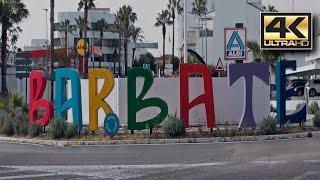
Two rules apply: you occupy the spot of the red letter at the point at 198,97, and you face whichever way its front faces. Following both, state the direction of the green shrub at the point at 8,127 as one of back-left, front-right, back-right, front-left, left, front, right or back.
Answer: right

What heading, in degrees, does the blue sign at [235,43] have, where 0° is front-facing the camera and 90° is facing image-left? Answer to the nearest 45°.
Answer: approximately 0°

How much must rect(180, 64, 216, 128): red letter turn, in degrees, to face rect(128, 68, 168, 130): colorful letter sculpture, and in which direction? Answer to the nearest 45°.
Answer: approximately 90° to its right

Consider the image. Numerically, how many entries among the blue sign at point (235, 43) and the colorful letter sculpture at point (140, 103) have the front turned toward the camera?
2

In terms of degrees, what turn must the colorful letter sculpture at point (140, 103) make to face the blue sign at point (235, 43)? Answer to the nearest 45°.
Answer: approximately 135° to its left

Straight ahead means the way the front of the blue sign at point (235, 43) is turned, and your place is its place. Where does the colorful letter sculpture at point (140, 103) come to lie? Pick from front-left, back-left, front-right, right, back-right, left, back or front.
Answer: front-right

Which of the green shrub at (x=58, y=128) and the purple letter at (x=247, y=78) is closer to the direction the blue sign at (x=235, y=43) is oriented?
the purple letter

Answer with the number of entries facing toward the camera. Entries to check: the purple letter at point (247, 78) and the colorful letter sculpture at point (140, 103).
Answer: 2

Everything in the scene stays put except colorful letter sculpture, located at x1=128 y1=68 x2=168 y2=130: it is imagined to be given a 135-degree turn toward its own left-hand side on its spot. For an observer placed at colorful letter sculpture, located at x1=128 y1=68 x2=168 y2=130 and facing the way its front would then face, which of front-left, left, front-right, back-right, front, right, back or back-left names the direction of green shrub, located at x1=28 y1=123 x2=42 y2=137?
back-left

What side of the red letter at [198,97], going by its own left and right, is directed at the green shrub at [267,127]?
left

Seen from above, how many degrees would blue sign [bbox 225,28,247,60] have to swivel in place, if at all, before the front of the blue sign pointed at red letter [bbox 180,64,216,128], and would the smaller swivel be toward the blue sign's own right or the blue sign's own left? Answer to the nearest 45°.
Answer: approximately 45° to the blue sign's own right

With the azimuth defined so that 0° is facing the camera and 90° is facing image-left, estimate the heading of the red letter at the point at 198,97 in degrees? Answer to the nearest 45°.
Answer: approximately 0°

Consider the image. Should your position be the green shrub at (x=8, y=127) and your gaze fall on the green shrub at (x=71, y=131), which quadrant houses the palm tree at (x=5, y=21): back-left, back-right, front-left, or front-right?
back-left
